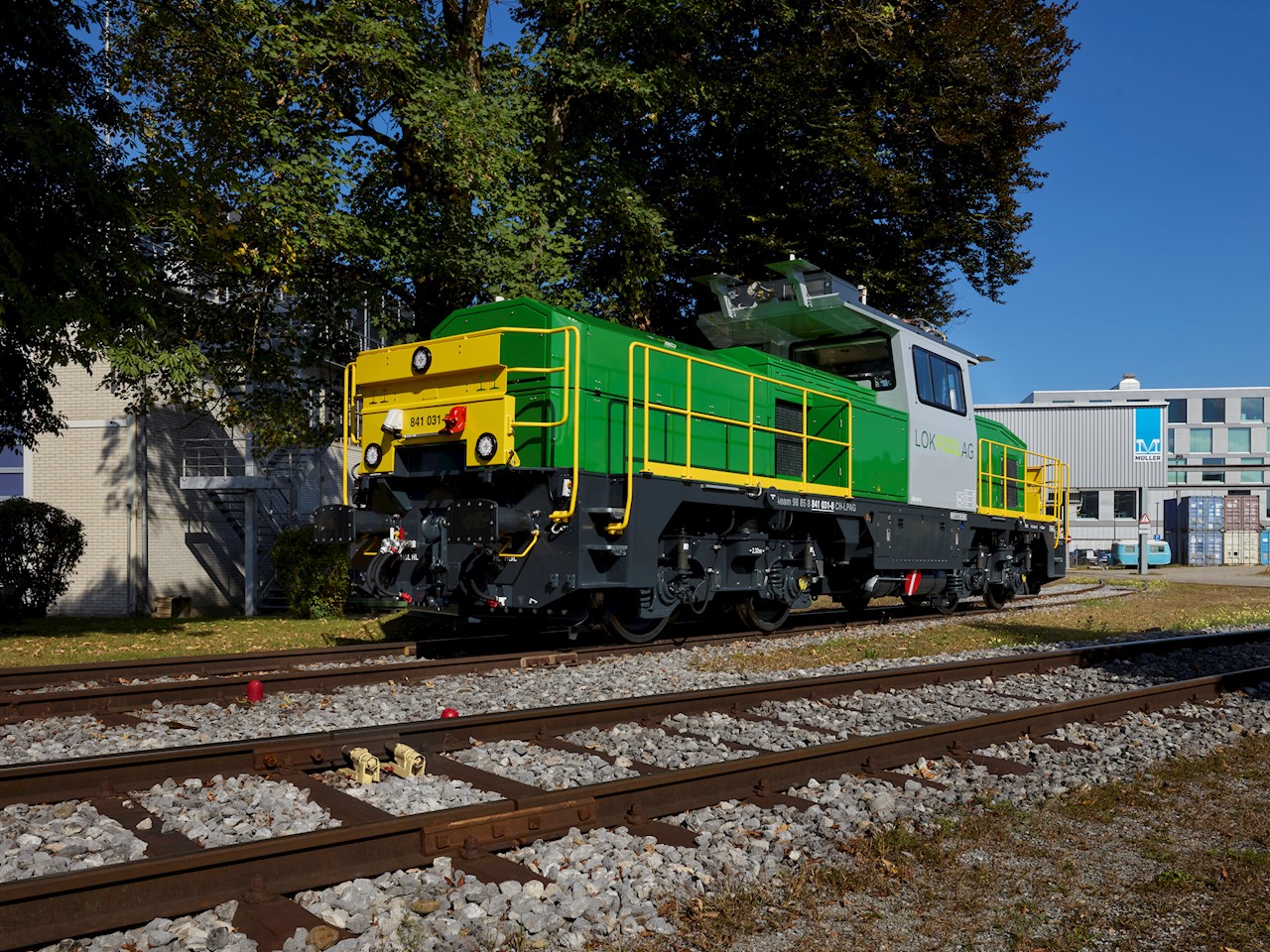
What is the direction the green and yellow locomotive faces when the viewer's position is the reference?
facing the viewer and to the left of the viewer

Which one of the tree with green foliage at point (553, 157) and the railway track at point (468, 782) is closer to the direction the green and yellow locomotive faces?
the railway track

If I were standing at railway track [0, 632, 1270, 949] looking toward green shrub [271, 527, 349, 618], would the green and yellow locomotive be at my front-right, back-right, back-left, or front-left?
front-right

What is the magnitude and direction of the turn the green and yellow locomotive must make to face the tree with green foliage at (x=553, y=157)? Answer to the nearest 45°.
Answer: approximately 135° to its right

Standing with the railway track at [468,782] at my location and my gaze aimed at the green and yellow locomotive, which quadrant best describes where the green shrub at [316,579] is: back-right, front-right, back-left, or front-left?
front-left

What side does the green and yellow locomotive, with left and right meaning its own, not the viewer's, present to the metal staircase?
right

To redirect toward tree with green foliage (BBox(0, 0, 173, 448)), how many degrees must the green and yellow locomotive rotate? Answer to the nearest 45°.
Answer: approximately 45° to its right
